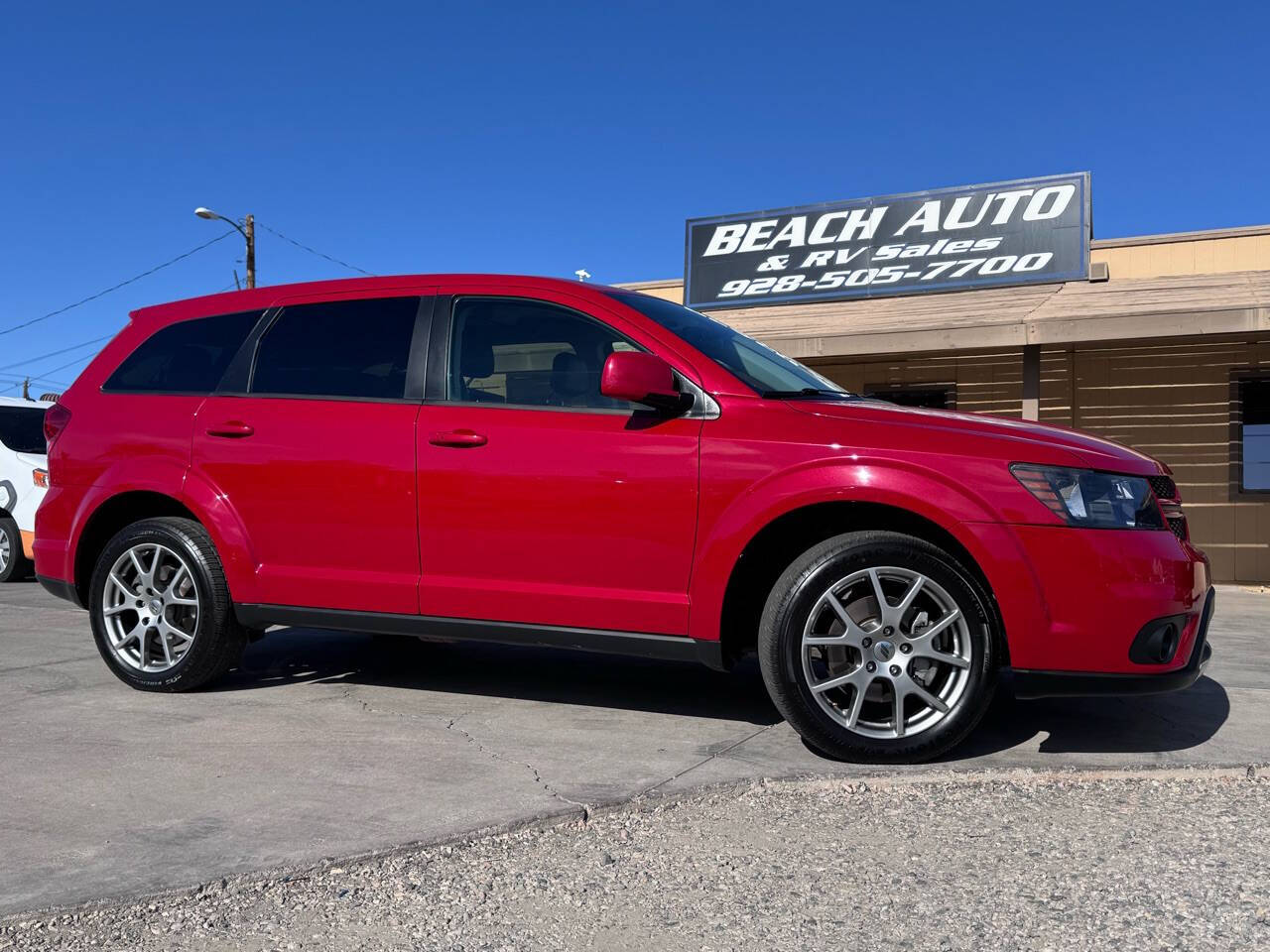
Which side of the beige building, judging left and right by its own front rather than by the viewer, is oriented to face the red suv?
front

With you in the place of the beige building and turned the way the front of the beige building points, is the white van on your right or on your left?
on your right

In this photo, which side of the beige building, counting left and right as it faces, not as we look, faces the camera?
front

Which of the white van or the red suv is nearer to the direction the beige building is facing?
the red suv
